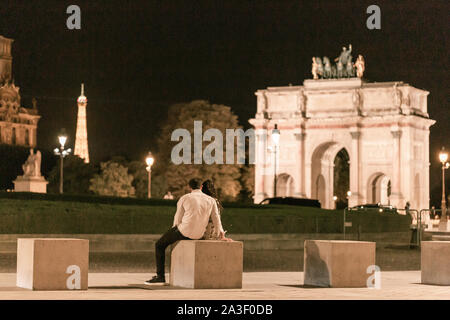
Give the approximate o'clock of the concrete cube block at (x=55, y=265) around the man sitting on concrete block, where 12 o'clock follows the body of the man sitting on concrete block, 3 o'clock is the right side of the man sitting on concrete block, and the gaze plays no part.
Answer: The concrete cube block is roughly at 10 o'clock from the man sitting on concrete block.

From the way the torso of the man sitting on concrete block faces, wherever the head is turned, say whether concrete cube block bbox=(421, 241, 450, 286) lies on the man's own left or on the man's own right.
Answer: on the man's own right

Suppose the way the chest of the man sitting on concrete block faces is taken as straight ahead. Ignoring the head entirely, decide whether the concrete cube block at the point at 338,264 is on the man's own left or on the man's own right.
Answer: on the man's own right

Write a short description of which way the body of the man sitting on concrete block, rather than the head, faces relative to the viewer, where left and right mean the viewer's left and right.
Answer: facing away from the viewer and to the left of the viewer

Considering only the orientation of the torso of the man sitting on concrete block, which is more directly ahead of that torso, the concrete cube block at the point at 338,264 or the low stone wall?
the low stone wall

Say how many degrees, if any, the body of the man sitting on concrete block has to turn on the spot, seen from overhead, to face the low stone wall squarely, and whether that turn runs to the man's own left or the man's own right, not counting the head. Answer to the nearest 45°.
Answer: approximately 45° to the man's own right
